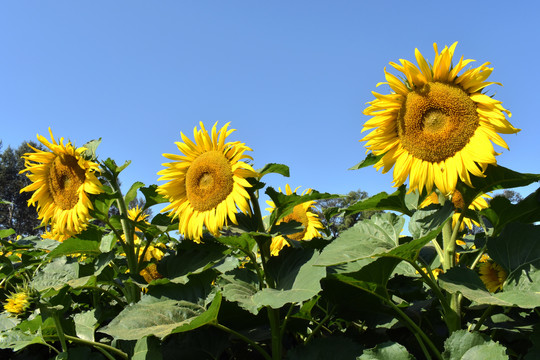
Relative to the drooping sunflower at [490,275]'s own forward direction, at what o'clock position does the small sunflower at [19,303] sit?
The small sunflower is roughly at 2 o'clock from the drooping sunflower.

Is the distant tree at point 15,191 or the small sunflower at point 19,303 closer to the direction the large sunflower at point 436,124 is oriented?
the small sunflower

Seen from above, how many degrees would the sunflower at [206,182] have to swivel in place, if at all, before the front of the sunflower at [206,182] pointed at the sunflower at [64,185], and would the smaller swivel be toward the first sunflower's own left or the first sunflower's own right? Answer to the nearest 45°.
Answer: approximately 90° to the first sunflower's own right

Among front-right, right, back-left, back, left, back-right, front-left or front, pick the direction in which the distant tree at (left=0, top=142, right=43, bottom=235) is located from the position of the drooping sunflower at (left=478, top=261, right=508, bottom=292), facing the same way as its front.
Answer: back-right

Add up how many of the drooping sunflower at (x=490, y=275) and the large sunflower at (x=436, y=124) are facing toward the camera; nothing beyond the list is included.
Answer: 2

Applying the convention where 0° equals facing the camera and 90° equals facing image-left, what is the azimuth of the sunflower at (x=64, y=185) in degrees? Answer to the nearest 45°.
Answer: approximately 45°

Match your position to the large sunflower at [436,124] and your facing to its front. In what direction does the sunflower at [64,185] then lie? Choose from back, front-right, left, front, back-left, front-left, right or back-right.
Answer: right

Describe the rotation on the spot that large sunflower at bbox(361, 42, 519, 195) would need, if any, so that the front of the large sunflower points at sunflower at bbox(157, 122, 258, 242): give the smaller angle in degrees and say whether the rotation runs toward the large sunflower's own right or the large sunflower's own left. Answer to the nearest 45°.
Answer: approximately 90° to the large sunflower's own right

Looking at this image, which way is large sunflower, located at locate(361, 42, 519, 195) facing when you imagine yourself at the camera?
facing the viewer
